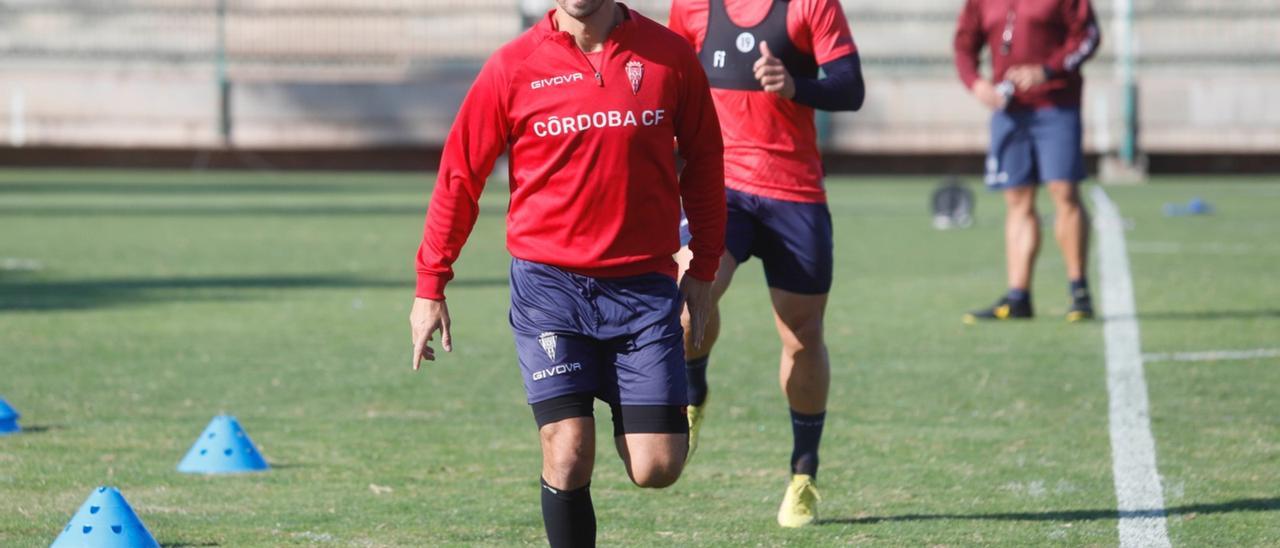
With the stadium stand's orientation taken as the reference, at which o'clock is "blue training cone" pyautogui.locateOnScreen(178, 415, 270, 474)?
The blue training cone is roughly at 12 o'clock from the stadium stand.

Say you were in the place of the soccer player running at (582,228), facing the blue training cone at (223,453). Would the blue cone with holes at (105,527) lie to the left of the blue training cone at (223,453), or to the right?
left

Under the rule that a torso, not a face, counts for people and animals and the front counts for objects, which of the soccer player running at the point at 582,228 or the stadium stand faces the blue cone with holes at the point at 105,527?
the stadium stand

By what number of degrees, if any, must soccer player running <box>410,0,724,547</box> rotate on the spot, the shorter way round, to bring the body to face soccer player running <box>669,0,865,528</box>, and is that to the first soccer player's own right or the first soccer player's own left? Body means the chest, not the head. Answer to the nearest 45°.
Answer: approximately 135° to the first soccer player's own left

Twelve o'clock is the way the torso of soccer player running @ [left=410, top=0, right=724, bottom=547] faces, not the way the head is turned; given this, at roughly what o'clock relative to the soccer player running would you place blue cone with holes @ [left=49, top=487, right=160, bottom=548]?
The blue cone with holes is roughly at 3 o'clock from the soccer player running.

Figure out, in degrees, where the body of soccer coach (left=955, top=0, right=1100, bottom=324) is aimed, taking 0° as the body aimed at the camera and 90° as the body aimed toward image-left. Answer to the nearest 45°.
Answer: approximately 45°

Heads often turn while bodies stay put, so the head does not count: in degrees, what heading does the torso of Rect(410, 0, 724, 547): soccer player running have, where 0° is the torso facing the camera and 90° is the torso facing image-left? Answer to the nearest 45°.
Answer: approximately 0°

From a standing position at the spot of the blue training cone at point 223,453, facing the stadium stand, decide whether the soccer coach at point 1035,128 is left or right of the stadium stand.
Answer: right

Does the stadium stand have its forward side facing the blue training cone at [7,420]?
yes
